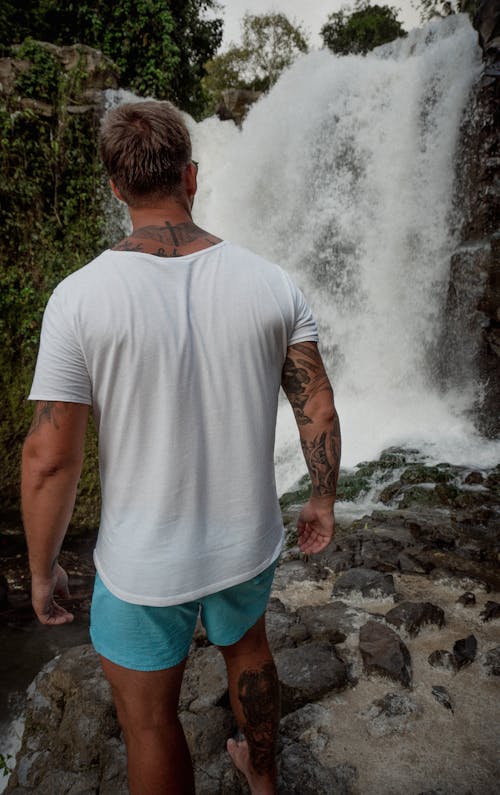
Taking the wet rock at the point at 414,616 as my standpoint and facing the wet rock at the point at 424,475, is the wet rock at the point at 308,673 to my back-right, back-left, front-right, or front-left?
back-left

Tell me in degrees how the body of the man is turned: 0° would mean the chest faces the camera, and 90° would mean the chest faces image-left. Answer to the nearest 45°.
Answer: approximately 180°

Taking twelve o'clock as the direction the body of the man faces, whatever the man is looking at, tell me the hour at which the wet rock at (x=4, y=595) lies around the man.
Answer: The wet rock is roughly at 11 o'clock from the man.

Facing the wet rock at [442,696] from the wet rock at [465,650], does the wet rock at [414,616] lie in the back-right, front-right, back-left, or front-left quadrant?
back-right

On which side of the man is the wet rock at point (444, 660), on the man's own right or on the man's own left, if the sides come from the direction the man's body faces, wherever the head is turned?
on the man's own right
